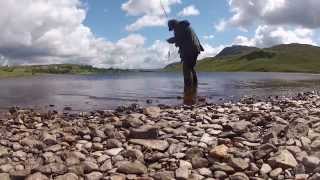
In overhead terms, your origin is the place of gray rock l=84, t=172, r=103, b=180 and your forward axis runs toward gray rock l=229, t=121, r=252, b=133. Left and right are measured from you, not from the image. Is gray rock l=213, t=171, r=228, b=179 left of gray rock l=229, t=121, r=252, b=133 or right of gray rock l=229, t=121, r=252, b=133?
right

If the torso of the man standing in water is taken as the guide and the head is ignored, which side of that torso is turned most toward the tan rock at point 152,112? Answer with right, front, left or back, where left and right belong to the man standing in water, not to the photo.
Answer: left

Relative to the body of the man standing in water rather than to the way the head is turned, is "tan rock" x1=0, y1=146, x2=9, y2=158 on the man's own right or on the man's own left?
on the man's own left

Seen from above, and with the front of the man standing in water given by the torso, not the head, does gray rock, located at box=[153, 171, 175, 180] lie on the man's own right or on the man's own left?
on the man's own left

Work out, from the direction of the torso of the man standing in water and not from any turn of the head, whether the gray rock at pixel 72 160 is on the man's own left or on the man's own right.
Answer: on the man's own left

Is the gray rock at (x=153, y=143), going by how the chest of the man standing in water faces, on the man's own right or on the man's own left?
on the man's own left
